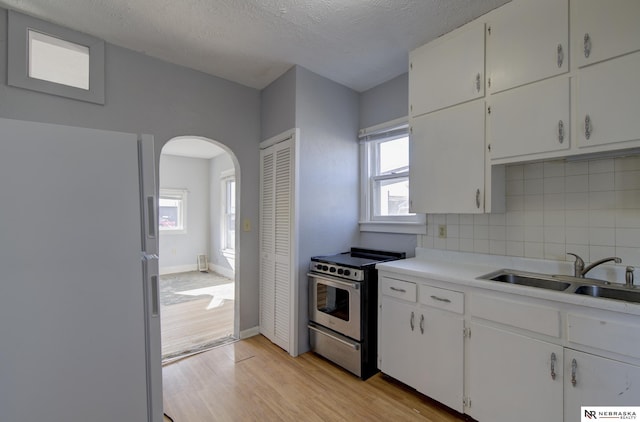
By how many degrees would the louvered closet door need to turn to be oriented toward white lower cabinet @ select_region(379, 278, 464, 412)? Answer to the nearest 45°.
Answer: approximately 90° to its left

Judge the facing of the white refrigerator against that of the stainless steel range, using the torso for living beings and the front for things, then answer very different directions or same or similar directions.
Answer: very different directions

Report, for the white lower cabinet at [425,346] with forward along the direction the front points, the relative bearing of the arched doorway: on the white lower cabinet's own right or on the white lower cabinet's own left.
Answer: on the white lower cabinet's own right

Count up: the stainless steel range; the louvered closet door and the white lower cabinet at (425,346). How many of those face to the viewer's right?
0

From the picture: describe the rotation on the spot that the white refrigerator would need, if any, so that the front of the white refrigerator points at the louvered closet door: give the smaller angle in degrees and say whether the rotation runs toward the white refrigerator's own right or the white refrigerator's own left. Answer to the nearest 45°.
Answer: approximately 45° to the white refrigerator's own left

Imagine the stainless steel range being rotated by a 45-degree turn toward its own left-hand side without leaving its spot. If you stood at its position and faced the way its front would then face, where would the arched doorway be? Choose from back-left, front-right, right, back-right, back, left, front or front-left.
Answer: back-right

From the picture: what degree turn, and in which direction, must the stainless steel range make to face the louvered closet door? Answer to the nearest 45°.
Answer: approximately 90° to its right

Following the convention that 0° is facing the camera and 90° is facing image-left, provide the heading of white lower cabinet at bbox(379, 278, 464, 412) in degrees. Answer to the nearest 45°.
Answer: approximately 45°

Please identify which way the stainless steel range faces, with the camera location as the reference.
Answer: facing the viewer and to the left of the viewer

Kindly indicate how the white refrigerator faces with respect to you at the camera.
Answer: facing to the right of the viewer

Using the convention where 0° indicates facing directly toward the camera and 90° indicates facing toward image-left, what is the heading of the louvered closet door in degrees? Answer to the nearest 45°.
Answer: approximately 45°

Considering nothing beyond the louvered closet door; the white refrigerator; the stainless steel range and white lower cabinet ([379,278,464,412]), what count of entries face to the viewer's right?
1

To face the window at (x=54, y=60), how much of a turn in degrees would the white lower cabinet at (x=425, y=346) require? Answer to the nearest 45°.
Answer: approximately 45° to its right

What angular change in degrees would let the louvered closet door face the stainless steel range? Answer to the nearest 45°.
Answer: approximately 90° to its left

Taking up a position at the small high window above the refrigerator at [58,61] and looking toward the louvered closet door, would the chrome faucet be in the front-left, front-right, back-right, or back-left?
front-right
